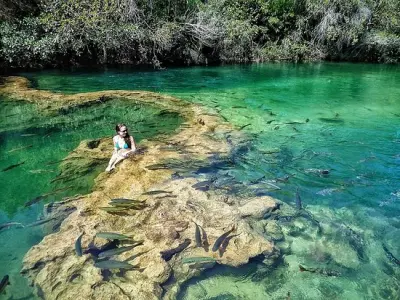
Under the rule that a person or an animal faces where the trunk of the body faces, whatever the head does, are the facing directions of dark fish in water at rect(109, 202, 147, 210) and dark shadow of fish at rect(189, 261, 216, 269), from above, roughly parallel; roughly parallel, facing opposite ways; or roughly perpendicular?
roughly parallel

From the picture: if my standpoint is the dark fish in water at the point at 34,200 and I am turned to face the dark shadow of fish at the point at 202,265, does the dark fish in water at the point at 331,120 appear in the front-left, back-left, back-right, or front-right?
front-left

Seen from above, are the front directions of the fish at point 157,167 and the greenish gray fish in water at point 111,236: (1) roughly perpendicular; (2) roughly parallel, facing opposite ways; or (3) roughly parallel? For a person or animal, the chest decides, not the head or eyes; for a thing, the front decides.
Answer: roughly parallel

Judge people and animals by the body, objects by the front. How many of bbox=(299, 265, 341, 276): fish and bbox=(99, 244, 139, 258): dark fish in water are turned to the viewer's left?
1

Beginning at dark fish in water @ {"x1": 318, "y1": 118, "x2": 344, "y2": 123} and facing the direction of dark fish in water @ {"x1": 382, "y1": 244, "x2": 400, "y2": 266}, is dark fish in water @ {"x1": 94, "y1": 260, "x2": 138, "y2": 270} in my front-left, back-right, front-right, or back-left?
front-right
